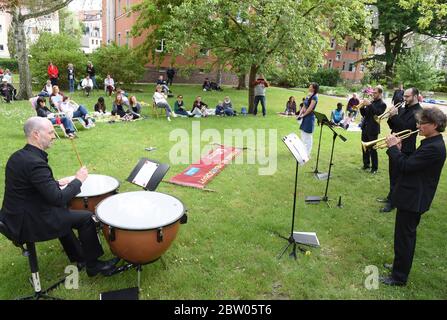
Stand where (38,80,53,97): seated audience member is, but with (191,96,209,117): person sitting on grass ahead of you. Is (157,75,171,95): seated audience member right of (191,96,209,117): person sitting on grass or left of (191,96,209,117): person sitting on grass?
left

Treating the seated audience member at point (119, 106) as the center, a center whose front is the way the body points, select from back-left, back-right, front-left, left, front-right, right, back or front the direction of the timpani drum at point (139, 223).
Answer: front

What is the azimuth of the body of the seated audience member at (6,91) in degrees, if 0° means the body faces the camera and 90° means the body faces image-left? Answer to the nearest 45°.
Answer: approximately 315°

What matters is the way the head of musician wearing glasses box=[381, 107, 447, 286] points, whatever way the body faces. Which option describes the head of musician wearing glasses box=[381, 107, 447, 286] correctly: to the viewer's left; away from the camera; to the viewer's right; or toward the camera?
to the viewer's left

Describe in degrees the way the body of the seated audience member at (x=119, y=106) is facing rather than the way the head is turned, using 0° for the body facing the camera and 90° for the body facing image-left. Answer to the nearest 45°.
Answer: approximately 0°

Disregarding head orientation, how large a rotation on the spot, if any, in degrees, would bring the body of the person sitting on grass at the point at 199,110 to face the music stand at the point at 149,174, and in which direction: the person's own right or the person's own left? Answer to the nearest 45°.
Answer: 0° — they already face it

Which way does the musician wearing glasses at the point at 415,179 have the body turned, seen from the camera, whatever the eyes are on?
to the viewer's left

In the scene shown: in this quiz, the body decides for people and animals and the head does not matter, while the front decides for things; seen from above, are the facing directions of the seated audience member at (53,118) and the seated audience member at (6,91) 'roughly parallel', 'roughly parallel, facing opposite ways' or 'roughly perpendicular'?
roughly parallel

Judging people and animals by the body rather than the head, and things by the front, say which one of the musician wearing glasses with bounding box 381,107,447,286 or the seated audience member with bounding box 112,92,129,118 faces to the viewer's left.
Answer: the musician wearing glasses

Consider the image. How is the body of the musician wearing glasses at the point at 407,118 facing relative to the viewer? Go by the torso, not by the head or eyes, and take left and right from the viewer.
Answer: facing to the left of the viewer

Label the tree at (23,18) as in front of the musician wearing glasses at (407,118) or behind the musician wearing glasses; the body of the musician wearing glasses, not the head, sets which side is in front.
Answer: in front

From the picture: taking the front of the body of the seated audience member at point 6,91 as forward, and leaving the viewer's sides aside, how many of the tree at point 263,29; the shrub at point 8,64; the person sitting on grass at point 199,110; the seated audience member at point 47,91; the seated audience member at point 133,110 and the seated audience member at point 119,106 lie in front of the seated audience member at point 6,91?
5

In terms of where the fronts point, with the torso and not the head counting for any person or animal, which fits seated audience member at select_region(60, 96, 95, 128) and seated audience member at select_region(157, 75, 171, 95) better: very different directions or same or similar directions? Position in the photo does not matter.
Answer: same or similar directions
